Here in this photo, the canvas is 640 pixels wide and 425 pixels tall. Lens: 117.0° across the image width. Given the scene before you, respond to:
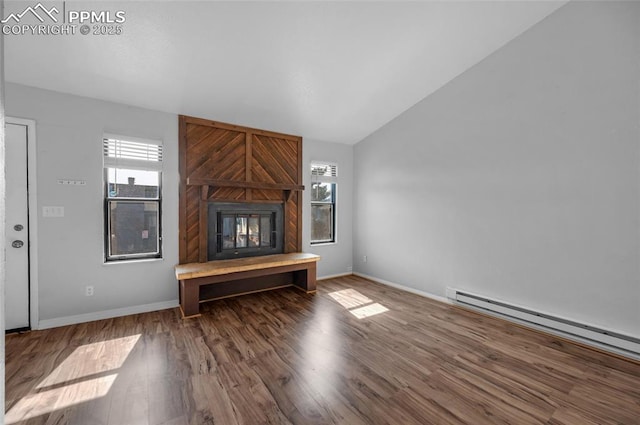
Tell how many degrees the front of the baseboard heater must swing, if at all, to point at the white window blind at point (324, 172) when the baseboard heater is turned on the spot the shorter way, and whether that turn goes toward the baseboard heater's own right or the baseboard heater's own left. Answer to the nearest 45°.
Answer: approximately 45° to the baseboard heater's own right

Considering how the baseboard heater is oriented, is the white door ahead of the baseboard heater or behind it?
ahead

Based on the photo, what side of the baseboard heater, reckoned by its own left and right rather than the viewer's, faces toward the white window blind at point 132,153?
front

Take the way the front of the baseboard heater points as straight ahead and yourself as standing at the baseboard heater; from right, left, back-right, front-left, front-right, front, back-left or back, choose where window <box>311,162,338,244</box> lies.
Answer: front-right

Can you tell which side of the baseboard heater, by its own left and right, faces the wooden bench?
front

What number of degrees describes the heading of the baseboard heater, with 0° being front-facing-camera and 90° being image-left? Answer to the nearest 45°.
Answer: approximately 45°
